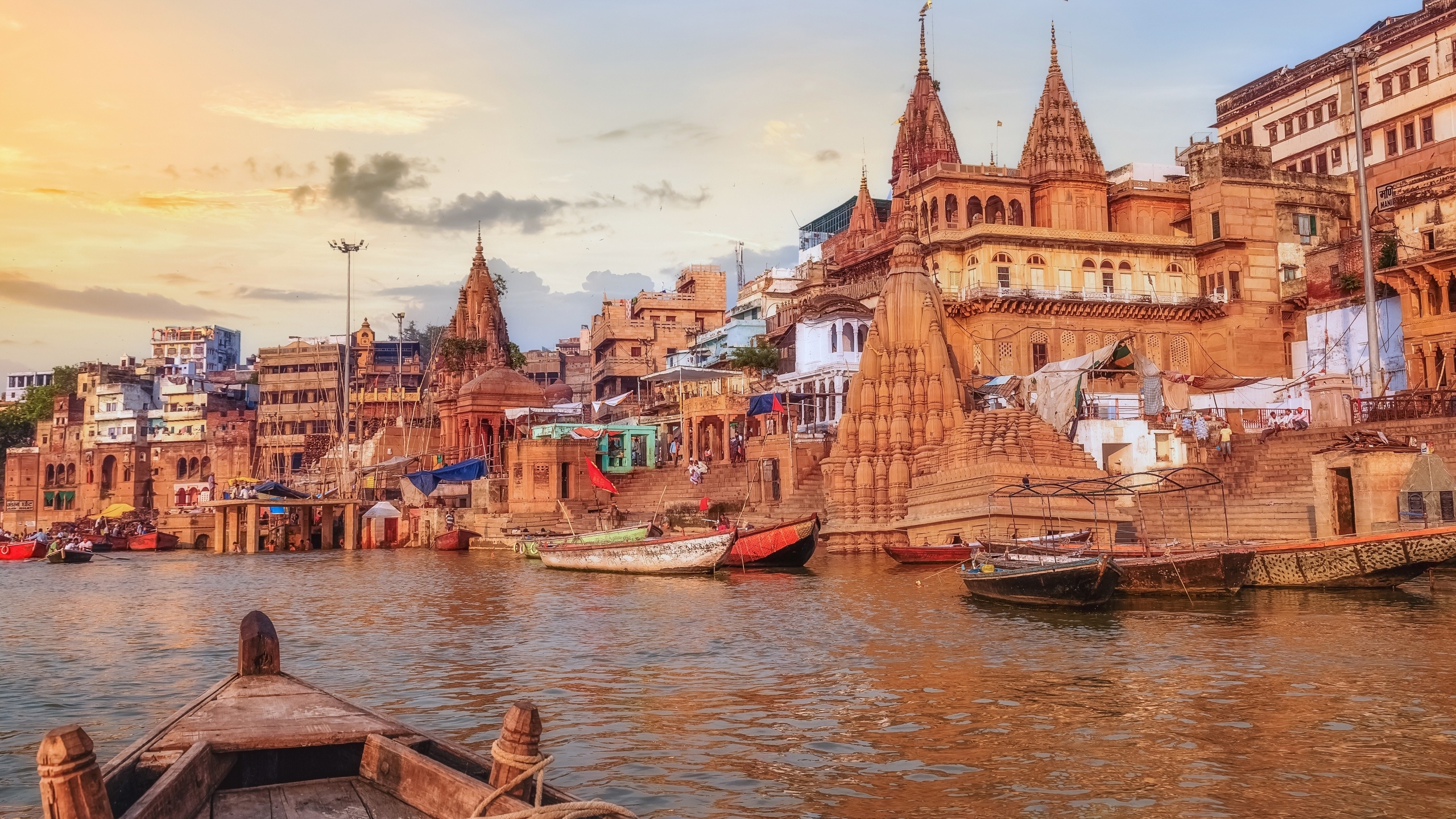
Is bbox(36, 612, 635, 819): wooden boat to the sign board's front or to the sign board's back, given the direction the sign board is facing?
to the front

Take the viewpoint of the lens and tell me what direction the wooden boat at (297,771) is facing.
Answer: facing away from the viewer

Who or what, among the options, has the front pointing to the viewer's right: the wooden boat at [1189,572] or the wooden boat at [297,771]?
the wooden boat at [1189,572]

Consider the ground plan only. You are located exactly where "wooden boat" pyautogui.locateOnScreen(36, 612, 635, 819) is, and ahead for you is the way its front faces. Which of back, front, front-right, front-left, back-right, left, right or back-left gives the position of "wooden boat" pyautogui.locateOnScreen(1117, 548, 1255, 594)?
front-right

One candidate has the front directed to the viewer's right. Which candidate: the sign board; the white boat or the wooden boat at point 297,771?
the white boat

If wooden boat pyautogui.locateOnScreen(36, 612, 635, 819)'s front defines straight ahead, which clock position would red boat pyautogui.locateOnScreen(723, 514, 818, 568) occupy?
The red boat is roughly at 1 o'clock from the wooden boat.
